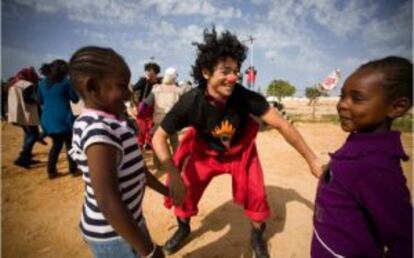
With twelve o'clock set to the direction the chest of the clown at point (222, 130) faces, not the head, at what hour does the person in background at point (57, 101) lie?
The person in background is roughly at 4 o'clock from the clown.

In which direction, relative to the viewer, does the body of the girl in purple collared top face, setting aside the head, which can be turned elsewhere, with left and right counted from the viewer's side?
facing to the left of the viewer

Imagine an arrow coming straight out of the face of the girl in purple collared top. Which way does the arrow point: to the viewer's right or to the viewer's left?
to the viewer's left

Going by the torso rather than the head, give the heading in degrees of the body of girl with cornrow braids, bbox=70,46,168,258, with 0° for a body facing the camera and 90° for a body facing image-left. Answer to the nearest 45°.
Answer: approximately 270°

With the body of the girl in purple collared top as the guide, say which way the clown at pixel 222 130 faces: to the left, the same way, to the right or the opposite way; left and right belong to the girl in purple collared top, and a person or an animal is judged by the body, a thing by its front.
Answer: to the left

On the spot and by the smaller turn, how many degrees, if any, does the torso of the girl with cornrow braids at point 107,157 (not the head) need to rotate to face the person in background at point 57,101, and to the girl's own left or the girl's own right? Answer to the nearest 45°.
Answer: approximately 90° to the girl's own left

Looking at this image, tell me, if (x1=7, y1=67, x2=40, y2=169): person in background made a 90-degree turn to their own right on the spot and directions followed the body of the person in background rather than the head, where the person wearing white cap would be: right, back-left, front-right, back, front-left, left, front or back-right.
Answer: front-left

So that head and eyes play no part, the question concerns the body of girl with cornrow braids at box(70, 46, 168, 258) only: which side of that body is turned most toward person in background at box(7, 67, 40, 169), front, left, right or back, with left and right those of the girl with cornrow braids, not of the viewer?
left

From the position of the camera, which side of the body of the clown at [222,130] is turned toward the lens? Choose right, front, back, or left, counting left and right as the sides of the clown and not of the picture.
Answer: front
